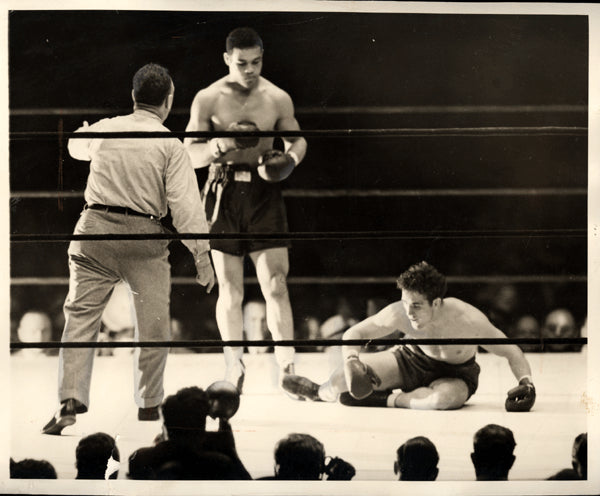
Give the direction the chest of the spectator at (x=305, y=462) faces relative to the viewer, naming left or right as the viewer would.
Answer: facing away from the viewer

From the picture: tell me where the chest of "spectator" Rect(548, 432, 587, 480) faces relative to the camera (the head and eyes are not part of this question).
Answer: away from the camera

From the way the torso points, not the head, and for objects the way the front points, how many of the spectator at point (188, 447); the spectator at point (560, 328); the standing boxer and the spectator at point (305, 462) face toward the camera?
2

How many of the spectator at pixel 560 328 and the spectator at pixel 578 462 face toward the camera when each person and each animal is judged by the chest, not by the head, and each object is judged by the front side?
1

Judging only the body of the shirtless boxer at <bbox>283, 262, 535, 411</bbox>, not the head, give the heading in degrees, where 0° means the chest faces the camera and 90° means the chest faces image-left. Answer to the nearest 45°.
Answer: approximately 45°

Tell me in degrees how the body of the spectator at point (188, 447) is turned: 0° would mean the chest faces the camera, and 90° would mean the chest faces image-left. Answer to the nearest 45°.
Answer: approximately 180°
